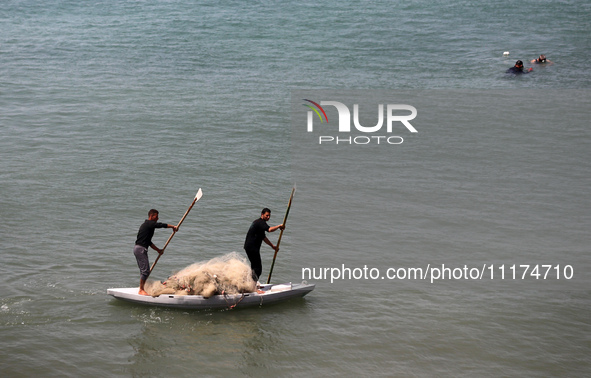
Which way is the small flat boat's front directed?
to the viewer's right

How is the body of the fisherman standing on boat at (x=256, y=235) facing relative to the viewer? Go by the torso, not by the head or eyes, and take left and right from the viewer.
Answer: facing to the right of the viewer

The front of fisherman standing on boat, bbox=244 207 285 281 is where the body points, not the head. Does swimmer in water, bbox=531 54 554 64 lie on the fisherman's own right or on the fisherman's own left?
on the fisherman's own left

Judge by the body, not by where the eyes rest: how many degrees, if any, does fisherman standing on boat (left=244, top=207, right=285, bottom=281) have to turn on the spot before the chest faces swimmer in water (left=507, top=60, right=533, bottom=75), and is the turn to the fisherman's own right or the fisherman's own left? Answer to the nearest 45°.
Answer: approximately 45° to the fisherman's own left

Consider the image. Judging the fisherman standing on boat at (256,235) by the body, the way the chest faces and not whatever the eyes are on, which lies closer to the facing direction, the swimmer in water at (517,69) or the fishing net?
the swimmer in water

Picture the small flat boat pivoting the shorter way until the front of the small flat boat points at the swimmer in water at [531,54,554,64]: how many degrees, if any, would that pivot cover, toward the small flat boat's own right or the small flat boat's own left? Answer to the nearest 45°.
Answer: approximately 45° to the small flat boat's own left

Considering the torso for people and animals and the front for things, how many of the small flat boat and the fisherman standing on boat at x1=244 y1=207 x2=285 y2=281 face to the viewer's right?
2
